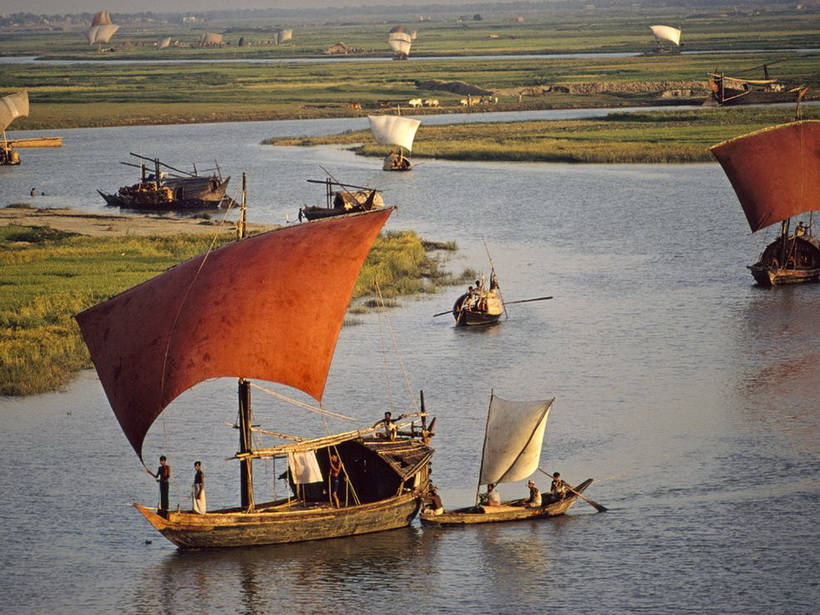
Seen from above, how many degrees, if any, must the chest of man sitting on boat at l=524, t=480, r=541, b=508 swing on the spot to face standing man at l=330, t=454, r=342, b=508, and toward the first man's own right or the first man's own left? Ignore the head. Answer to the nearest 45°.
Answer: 0° — they already face them

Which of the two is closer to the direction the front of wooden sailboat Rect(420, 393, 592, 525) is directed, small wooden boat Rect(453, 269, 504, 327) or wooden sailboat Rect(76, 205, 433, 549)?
the wooden sailboat

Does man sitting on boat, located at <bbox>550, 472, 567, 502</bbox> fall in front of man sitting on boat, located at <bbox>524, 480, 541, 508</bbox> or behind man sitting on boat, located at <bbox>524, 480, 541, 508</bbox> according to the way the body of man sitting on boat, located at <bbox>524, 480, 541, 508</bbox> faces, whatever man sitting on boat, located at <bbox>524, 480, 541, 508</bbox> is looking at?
behind

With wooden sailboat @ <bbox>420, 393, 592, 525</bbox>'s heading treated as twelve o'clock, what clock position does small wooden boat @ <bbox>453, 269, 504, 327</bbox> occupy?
The small wooden boat is roughly at 3 o'clock from the wooden sailboat.

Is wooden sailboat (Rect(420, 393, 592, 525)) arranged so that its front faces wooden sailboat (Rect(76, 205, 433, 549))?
yes

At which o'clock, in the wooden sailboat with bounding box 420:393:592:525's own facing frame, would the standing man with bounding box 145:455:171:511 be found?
The standing man is roughly at 11 o'clock from the wooden sailboat.

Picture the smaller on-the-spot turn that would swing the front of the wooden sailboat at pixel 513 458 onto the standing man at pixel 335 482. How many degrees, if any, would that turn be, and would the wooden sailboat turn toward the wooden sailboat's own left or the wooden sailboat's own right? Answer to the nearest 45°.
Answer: approximately 45° to the wooden sailboat's own left

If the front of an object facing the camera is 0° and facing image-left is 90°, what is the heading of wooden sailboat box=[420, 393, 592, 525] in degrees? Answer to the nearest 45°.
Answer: approximately 90°

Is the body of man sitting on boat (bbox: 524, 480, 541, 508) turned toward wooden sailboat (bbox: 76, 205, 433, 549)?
yes

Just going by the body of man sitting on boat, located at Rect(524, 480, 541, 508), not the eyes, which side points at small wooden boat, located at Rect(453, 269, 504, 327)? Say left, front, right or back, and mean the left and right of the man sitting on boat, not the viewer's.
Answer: right

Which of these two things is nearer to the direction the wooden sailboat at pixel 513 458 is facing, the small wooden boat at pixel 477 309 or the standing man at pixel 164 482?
the standing man

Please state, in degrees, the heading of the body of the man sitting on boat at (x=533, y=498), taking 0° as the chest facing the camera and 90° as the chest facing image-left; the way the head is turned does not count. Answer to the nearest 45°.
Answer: approximately 90°
